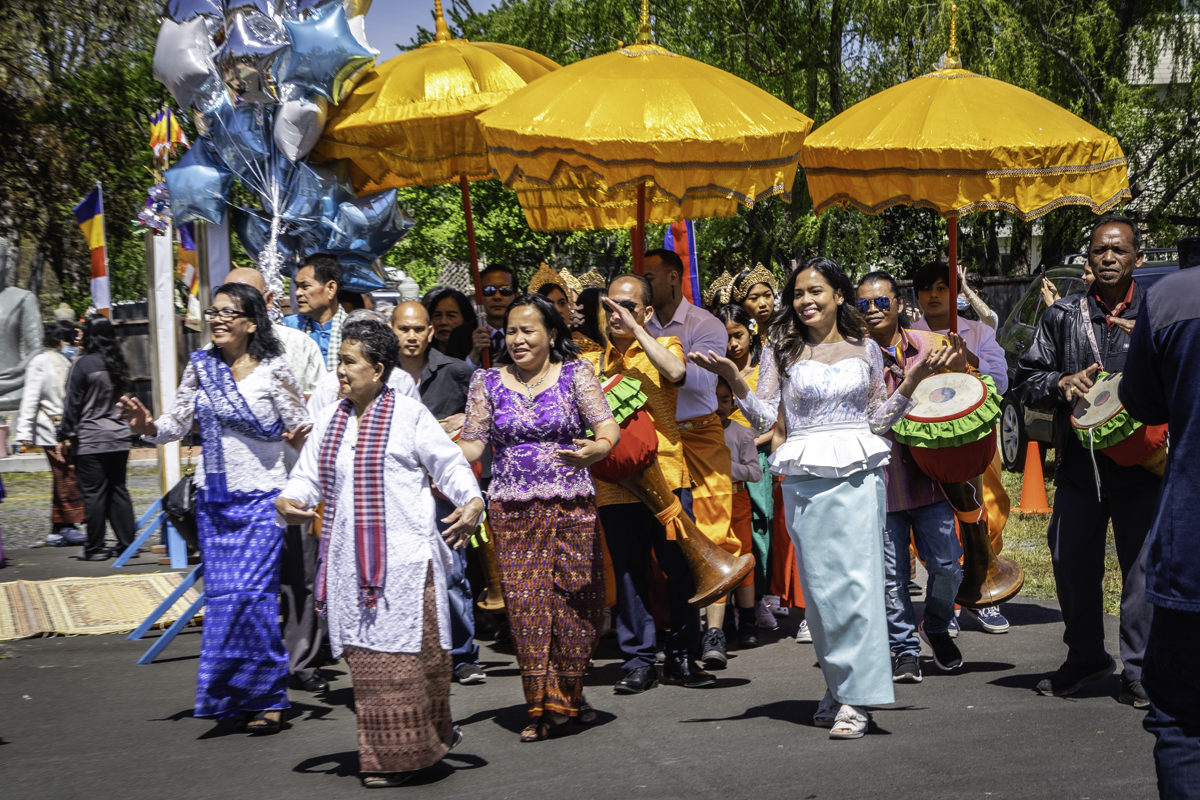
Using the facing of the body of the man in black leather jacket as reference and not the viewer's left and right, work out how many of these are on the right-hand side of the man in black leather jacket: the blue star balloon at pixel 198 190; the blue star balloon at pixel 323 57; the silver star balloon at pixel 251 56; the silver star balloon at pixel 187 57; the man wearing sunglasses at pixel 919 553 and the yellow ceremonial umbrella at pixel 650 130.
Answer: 6

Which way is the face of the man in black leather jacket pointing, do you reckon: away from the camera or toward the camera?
toward the camera

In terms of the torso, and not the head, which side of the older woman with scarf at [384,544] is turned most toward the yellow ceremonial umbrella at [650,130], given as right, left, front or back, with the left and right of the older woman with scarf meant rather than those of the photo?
back

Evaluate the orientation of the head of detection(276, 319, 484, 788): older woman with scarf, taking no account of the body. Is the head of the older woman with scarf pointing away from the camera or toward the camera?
toward the camera

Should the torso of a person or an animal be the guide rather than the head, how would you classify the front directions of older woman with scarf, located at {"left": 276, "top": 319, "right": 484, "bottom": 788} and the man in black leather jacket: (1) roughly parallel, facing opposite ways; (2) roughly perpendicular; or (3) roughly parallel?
roughly parallel

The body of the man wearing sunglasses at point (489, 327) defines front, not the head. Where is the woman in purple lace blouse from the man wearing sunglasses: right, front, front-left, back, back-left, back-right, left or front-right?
front

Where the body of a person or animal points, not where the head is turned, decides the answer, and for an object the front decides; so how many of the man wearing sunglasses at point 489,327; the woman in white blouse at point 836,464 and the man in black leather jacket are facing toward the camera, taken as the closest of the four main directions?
3

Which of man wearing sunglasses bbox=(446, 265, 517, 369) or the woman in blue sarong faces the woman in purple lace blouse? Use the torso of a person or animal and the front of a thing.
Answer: the man wearing sunglasses

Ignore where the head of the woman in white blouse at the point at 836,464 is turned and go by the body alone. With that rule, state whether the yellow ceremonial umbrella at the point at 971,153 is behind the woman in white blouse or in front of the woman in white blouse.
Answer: behind

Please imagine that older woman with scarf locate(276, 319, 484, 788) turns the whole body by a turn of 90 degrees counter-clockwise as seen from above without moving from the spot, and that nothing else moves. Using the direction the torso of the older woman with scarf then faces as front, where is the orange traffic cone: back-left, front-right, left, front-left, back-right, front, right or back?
left

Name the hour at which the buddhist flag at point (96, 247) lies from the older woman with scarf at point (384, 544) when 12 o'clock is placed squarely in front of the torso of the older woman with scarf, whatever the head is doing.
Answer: The buddhist flag is roughly at 4 o'clock from the older woman with scarf.

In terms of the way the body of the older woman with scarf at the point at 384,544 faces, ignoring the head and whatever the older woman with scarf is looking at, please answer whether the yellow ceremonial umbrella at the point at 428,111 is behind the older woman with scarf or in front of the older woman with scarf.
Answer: behind

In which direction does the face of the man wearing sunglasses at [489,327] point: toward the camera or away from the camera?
toward the camera

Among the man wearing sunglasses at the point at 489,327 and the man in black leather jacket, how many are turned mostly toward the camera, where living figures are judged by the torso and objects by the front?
2

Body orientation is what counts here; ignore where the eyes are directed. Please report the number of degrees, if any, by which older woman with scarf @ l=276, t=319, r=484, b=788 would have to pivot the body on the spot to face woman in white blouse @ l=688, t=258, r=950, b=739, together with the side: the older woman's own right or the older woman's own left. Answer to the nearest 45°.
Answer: approximately 135° to the older woman's own left

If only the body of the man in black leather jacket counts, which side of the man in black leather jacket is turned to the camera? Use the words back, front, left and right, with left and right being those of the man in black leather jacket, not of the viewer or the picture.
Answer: front

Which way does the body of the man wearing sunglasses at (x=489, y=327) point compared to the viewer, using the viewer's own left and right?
facing the viewer

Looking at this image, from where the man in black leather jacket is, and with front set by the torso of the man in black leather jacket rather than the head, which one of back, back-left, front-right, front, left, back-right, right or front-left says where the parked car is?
back
